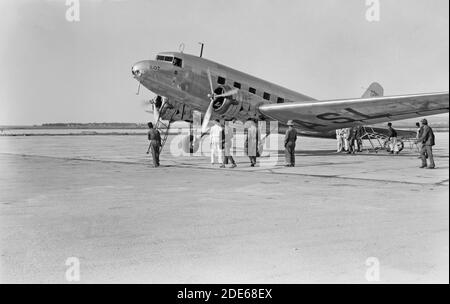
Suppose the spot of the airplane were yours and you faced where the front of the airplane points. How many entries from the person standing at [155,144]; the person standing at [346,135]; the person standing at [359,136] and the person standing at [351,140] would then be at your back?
3

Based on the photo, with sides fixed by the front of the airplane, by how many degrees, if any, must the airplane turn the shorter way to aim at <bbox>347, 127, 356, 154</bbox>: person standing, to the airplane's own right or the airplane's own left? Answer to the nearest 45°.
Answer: approximately 180°

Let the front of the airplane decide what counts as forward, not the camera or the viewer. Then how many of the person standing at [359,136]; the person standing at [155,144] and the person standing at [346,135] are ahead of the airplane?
1

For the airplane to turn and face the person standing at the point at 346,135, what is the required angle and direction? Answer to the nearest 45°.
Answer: approximately 180°

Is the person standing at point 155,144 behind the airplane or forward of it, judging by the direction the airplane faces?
forward

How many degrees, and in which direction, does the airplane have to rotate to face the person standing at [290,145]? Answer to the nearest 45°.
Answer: approximately 90° to its left

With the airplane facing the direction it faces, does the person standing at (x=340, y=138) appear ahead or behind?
behind

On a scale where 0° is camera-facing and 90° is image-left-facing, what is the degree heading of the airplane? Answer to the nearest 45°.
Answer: approximately 45°

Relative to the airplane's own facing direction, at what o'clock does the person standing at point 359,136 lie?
The person standing is roughly at 8 o'clock from the airplane.

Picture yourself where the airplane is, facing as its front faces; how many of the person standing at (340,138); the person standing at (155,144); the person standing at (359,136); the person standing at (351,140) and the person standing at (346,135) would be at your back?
4
